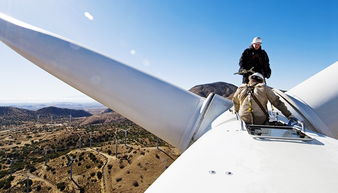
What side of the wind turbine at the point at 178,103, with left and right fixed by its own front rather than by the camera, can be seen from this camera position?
back

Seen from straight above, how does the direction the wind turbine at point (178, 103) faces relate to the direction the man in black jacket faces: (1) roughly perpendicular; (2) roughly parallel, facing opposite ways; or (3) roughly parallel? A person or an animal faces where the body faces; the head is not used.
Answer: roughly parallel, facing opposite ways

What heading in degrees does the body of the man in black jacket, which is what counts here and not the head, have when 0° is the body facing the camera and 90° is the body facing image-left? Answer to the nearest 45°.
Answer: approximately 0°

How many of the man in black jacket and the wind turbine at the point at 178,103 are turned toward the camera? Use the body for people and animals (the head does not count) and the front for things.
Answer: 1
